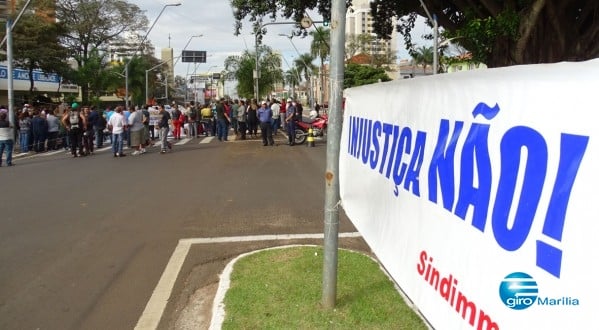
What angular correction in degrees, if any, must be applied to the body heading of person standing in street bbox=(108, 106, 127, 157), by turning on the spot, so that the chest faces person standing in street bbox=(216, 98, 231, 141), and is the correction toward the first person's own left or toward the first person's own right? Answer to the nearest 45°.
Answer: approximately 45° to the first person's own right

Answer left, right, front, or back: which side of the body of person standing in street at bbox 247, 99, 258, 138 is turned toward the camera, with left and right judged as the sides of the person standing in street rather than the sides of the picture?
back

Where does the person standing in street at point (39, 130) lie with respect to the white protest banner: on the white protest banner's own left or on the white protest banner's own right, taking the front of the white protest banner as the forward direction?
on the white protest banner's own right

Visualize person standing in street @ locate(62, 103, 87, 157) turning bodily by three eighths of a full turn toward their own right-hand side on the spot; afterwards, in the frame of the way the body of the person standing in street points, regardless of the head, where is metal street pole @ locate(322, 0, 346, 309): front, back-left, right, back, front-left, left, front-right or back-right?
front-right

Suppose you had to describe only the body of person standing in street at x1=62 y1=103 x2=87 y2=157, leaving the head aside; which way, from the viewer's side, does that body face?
away from the camera
